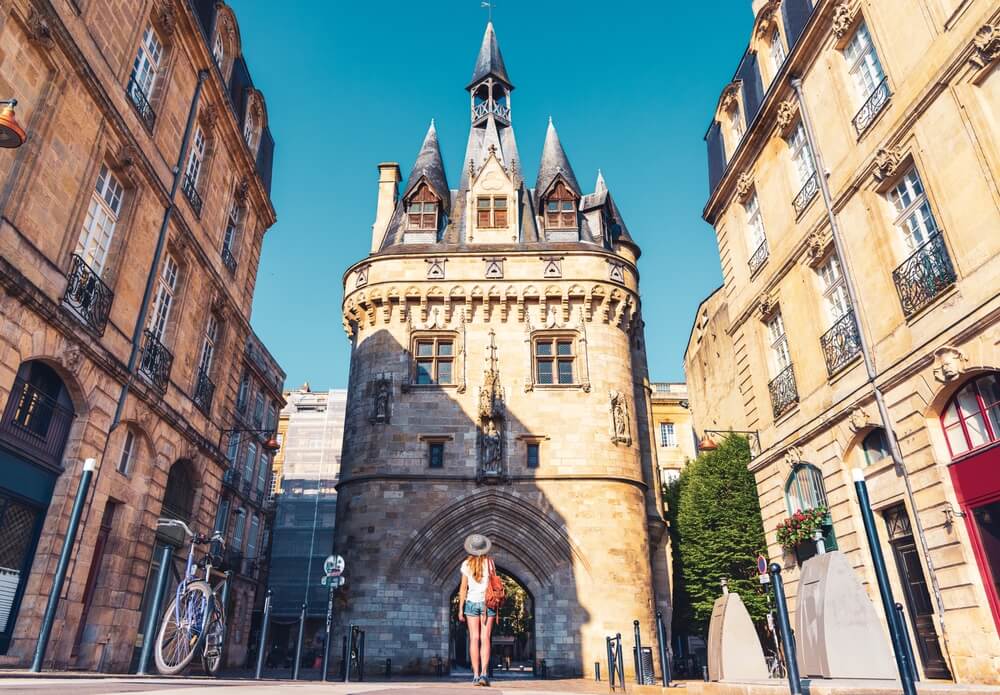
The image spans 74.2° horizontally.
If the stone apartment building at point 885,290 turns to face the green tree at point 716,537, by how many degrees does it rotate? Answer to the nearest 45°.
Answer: approximately 90° to its right

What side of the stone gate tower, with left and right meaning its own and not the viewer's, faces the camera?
front

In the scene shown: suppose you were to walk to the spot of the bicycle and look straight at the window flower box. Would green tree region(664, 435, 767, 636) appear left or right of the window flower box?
left

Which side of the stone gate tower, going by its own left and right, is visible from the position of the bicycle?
front

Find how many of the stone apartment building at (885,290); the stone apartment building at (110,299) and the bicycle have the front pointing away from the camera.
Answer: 0

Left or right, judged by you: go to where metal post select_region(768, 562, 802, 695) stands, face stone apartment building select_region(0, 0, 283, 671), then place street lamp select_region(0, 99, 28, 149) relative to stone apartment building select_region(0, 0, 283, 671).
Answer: left

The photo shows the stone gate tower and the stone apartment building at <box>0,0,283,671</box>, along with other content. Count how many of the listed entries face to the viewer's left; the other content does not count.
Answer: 0

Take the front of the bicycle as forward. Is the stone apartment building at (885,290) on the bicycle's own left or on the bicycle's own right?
on the bicycle's own left

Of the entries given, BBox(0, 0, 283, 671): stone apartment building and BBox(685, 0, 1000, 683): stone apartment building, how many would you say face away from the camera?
0

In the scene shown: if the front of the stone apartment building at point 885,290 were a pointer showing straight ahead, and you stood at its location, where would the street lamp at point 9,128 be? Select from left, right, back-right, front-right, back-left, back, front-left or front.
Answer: front

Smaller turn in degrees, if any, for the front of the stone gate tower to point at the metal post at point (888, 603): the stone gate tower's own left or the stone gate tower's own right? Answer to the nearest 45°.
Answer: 0° — it already faces it

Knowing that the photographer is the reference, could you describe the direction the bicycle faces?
facing the viewer and to the left of the viewer

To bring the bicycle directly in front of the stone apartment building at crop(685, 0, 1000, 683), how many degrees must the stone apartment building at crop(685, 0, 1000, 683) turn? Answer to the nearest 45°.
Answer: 0° — it already faces it

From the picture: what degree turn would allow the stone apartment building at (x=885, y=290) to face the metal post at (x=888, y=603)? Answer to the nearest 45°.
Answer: approximately 45° to its left

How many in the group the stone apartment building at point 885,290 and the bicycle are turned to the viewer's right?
0

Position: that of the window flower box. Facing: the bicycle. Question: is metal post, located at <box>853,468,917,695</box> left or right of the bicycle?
left

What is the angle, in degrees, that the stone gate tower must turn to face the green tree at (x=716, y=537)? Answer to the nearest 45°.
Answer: approximately 135° to its left

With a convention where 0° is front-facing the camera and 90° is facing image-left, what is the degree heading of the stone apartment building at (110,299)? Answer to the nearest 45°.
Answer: approximately 315°

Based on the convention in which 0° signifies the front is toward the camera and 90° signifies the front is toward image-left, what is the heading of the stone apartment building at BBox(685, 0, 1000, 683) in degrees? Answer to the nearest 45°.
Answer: approximately 45°
